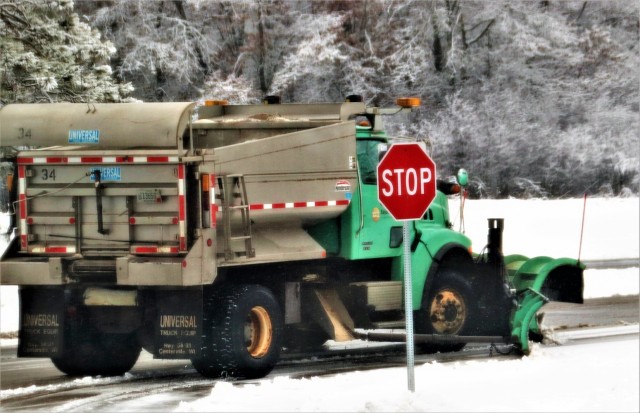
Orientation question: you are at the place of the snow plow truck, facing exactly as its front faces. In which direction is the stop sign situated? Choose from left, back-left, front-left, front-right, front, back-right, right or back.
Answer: right

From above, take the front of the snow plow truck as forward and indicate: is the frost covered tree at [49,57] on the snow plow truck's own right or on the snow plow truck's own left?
on the snow plow truck's own left

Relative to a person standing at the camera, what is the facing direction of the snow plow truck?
facing away from the viewer and to the right of the viewer

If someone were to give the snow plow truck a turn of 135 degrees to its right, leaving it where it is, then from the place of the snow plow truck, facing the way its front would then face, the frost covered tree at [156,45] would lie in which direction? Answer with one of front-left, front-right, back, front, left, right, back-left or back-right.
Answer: back
